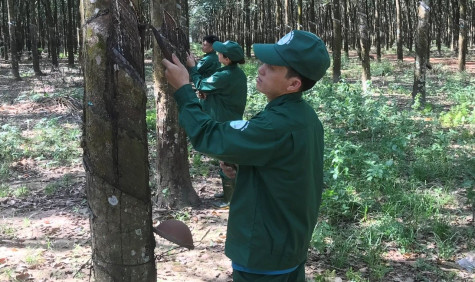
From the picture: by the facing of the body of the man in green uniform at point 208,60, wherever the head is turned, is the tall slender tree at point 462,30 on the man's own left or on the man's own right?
on the man's own right

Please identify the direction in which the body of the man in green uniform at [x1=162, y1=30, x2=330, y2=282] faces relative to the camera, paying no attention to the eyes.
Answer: to the viewer's left

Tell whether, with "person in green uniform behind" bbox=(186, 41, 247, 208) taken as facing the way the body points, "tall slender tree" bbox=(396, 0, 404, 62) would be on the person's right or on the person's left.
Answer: on the person's right

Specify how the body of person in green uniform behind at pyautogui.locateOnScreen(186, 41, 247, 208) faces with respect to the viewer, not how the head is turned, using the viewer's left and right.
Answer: facing to the left of the viewer

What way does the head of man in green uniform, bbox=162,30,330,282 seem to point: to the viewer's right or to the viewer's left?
to the viewer's left

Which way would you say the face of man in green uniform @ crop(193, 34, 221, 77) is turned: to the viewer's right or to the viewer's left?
to the viewer's left

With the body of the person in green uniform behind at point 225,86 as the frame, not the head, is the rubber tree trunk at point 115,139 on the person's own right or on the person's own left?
on the person's own left

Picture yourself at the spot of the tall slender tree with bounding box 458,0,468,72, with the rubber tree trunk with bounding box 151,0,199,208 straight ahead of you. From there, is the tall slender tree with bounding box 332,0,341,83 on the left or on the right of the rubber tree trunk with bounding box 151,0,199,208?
right

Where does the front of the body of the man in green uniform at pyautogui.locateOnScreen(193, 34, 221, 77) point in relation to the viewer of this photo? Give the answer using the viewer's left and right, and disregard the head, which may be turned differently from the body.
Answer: facing to the left of the viewer

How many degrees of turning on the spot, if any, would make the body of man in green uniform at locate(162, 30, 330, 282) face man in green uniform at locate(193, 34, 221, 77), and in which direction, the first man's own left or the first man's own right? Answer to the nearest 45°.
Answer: approximately 90° to the first man's own right
